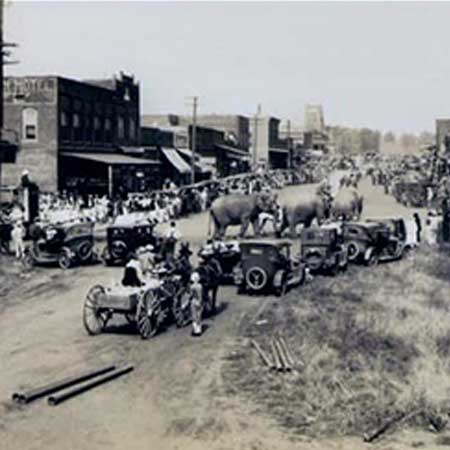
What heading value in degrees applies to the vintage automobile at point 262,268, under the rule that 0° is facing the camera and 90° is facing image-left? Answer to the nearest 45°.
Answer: approximately 225°

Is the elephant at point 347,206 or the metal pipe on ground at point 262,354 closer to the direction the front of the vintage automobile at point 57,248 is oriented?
the metal pipe on ground

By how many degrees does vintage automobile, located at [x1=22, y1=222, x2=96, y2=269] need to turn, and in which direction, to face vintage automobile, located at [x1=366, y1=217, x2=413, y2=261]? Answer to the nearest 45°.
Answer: approximately 135° to its left

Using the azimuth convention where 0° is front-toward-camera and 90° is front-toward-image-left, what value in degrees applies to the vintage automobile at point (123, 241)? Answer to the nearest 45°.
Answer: approximately 225°

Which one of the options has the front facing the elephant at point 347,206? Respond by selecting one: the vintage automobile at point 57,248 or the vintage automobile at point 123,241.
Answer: the vintage automobile at point 123,241

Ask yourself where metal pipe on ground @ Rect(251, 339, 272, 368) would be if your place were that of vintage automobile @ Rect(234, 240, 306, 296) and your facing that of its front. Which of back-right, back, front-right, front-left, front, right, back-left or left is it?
back-right
